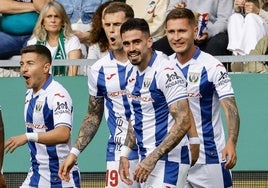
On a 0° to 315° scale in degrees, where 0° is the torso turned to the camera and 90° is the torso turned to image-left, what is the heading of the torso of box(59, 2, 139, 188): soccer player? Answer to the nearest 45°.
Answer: approximately 0°

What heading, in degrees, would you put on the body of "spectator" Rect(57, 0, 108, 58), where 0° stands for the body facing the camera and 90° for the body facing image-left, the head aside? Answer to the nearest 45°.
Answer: approximately 0°

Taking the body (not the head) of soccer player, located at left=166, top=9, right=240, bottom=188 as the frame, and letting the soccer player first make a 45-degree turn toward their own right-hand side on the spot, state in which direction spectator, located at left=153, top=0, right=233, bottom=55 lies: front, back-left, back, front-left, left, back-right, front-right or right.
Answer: right

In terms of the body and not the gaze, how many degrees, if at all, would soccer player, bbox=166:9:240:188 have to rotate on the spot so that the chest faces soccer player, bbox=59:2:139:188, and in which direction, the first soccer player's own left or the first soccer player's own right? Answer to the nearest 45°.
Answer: approximately 45° to the first soccer player's own right

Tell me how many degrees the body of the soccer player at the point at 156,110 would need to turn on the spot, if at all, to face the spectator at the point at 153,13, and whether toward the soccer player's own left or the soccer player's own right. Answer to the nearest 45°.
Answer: approximately 135° to the soccer player's own right

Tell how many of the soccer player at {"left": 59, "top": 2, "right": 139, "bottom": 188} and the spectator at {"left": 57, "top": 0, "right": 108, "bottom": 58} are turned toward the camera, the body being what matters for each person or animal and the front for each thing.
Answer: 2

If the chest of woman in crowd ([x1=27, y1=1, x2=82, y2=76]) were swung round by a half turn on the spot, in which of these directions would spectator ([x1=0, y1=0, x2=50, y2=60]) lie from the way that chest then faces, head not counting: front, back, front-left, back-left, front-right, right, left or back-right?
front-left
